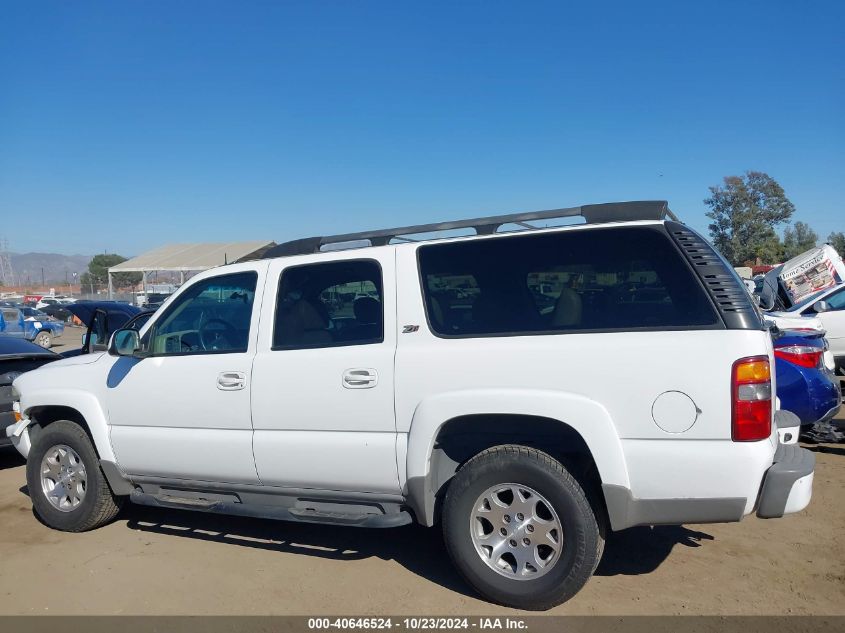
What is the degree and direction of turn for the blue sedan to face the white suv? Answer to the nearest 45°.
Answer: approximately 90° to its left

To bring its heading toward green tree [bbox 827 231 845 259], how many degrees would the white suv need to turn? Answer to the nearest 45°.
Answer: approximately 90° to its right

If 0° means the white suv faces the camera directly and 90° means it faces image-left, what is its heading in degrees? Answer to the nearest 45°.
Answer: approximately 135°

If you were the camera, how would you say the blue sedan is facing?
facing away from the viewer and to the left of the viewer

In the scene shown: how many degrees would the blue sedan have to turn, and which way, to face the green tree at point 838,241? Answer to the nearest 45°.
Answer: approximately 45° to its right

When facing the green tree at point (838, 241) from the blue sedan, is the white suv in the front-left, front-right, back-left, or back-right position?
back-left

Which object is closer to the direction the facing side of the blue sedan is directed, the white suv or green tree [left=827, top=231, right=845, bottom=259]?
the green tree

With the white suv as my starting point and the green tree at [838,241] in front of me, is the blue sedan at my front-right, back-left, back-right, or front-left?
front-right

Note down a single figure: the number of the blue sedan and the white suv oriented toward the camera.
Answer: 0
